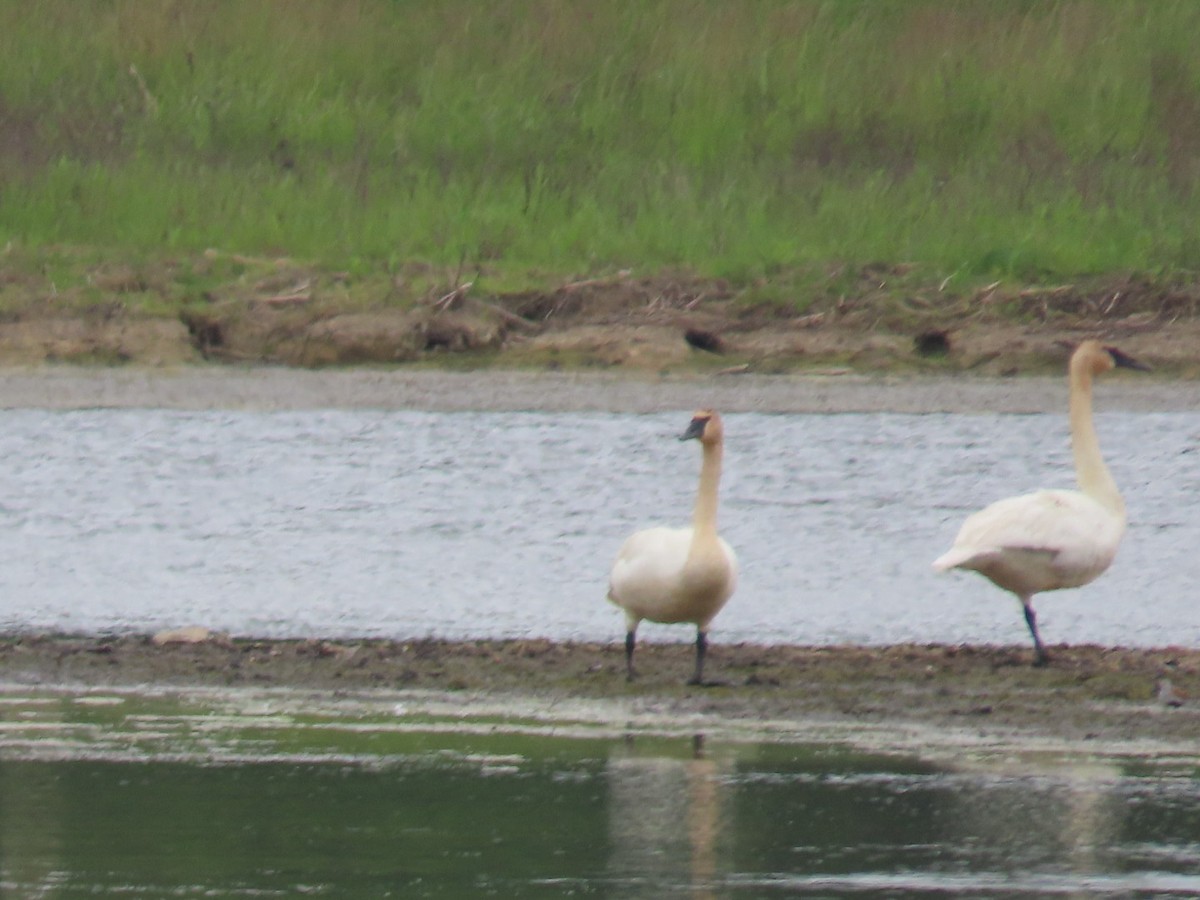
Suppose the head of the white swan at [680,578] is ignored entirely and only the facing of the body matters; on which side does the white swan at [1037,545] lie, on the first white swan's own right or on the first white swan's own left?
on the first white swan's own left

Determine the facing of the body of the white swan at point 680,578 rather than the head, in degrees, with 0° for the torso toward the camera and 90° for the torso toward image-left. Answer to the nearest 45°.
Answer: approximately 315°

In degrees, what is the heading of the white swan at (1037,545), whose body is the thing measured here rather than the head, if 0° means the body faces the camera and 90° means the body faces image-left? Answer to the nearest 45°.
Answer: approximately 270°

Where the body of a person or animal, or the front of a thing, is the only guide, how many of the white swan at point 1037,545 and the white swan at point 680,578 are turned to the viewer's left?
0

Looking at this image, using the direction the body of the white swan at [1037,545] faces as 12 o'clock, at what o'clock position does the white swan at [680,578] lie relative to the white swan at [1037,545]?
the white swan at [680,578] is roughly at 5 o'clock from the white swan at [1037,545].
